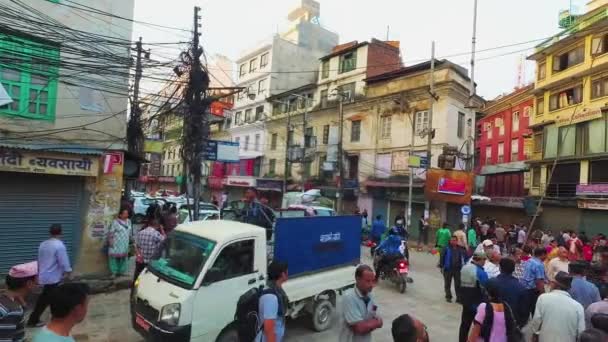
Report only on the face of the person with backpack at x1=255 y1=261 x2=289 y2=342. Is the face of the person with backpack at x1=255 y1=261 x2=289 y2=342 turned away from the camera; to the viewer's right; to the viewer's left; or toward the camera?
to the viewer's right

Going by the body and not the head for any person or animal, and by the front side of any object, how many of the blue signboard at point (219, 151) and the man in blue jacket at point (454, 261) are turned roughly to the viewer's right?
0

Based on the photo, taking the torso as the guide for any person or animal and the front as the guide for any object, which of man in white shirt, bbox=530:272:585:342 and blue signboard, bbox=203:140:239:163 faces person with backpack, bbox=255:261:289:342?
the blue signboard

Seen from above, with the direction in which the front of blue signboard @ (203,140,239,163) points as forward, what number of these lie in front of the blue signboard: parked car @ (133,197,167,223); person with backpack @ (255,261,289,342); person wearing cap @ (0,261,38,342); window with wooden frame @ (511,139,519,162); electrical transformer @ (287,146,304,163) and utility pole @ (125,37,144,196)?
2

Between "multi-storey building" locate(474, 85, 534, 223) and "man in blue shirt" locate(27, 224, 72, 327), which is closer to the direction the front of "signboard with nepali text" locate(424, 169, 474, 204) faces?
the man in blue shirt

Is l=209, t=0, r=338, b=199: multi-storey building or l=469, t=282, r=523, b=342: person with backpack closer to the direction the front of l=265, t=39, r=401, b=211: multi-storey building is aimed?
the person with backpack

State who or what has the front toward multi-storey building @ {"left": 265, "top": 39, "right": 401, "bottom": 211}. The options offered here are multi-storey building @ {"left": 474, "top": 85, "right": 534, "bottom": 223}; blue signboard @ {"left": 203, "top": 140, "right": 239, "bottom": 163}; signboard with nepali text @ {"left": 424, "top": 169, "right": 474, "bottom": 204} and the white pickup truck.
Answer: multi-storey building @ {"left": 474, "top": 85, "right": 534, "bottom": 223}

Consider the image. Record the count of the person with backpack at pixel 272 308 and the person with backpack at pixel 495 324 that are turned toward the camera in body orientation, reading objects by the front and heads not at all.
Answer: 0

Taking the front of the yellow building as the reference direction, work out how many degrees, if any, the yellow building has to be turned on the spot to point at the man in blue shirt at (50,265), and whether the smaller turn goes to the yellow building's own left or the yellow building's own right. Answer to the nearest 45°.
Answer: approximately 45° to the yellow building's own left

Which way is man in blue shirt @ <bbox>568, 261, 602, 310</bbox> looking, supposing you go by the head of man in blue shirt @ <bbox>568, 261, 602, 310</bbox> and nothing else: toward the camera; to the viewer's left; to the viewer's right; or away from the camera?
away from the camera

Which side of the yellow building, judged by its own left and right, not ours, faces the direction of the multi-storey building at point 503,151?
right

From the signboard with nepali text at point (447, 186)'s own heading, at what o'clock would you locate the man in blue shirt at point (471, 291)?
The man in blue shirt is roughly at 12 o'clock from the signboard with nepali text.

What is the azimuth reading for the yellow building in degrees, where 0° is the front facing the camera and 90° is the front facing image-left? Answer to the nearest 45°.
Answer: approximately 45°

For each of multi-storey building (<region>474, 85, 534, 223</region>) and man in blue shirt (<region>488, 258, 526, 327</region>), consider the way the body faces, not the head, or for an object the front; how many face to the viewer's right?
0

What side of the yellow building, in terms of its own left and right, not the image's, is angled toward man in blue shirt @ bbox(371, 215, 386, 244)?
front

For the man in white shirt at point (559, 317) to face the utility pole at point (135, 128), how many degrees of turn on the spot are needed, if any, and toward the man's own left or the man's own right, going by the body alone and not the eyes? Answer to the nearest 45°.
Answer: approximately 90° to the man's own left

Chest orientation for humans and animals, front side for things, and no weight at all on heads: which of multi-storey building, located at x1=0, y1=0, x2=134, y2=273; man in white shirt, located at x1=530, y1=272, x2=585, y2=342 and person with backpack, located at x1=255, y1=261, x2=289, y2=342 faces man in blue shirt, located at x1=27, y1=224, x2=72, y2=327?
the multi-storey building

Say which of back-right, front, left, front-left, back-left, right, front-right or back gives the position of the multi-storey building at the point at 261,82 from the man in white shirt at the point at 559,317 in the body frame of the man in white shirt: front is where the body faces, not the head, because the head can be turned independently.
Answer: front-left

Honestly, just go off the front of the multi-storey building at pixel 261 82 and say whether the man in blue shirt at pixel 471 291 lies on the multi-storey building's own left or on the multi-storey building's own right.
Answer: on the multi-storey building's own left
